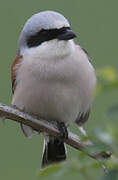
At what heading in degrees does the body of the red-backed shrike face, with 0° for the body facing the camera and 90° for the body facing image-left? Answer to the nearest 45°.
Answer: approximately 315°
